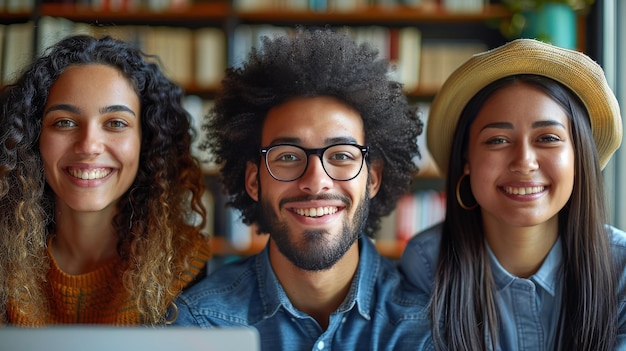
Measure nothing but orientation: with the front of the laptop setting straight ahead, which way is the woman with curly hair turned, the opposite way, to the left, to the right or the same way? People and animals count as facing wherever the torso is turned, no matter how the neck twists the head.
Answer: the opposite way

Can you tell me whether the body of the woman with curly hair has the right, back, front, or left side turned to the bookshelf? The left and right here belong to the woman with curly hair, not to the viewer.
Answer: back

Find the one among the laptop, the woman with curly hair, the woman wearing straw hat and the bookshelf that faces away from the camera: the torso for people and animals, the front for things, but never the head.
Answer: the laptop

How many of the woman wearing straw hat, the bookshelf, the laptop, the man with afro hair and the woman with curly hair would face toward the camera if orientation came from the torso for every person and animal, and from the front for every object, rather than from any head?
4

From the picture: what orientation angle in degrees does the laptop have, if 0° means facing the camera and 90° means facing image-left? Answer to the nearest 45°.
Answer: approximately 180°
